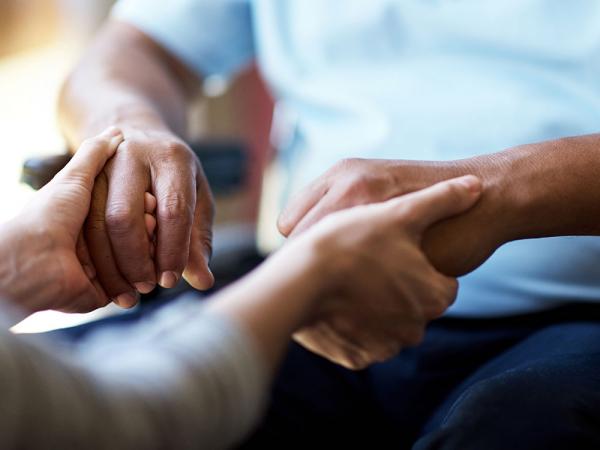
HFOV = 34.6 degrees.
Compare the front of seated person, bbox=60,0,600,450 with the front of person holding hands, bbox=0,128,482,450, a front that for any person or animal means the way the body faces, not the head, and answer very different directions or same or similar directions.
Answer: very different directions

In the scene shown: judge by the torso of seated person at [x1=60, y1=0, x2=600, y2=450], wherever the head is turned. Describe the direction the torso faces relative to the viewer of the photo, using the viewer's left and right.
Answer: facing the viewer and to the left of the viewer

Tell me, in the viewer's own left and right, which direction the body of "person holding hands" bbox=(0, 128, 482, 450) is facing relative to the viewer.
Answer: facing away from the viewer and to the right of the viewer
